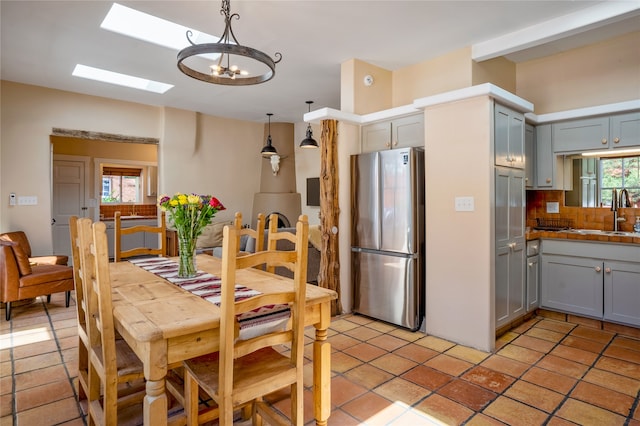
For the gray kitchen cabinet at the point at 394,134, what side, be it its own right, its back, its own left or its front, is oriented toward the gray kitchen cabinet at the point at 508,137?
left

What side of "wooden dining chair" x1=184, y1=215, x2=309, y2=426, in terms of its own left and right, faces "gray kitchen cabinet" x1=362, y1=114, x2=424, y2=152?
right

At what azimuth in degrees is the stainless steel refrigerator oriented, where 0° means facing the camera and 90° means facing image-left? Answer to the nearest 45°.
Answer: approximately 45°

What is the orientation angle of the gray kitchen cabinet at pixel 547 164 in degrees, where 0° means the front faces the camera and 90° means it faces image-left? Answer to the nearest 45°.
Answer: approximately 0°

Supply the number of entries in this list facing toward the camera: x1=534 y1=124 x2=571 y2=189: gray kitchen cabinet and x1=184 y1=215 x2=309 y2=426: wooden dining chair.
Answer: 1

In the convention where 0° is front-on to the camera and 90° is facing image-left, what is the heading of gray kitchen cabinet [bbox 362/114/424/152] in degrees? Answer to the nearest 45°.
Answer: approximately 45°

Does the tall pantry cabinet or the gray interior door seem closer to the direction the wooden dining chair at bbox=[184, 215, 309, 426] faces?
the gray interior door

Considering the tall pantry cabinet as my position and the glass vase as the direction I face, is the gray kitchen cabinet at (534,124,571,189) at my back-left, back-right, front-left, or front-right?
back-right

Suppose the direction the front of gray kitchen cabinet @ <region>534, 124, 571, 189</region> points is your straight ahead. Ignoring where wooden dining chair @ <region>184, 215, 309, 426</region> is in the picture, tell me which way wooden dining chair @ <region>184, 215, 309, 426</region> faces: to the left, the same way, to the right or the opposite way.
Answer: to the right

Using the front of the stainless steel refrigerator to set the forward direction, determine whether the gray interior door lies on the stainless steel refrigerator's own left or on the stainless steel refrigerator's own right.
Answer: on the stainless steel refrigerator's own right
